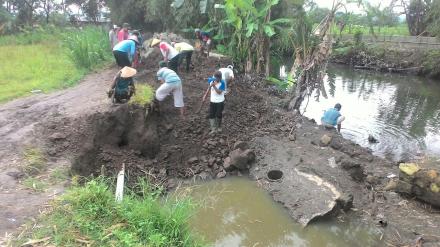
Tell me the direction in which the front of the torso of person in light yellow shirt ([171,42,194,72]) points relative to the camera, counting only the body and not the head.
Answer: to the viewer's left

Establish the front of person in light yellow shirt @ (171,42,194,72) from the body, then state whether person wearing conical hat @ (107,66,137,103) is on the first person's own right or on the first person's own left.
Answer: on the first person's own left
